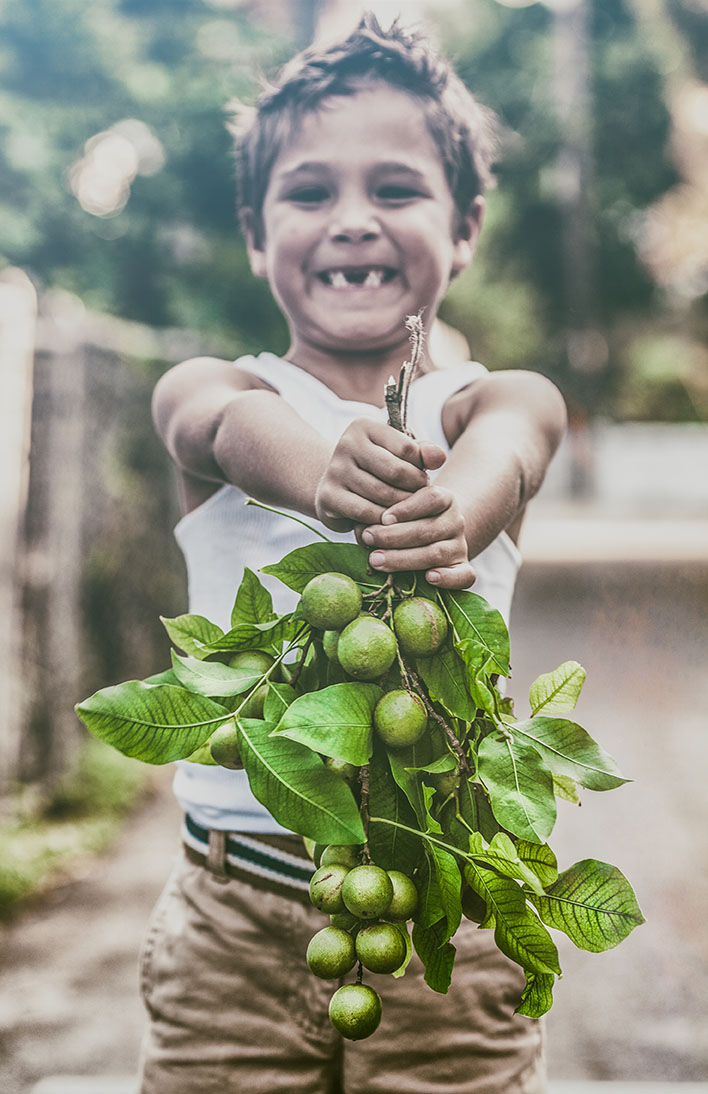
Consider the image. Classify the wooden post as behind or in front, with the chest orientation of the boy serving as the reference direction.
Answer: behind

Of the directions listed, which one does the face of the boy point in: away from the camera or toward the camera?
toward the camera

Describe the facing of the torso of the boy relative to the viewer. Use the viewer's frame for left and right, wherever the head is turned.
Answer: facing the viewer
